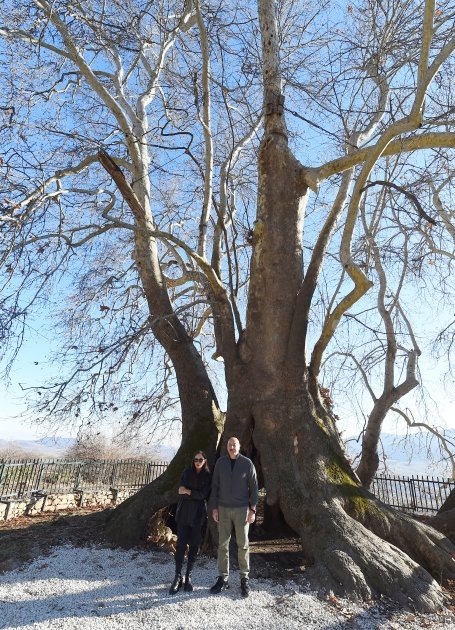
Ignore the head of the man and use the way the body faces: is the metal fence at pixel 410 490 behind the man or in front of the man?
behind

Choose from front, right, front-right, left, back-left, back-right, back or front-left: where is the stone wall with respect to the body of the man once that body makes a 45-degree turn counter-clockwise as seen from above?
back

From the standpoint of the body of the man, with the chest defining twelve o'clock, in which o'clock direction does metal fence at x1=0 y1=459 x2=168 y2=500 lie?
The metal fence is roughly at 5 o'clock from the man.

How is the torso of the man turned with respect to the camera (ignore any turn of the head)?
toward the camera
